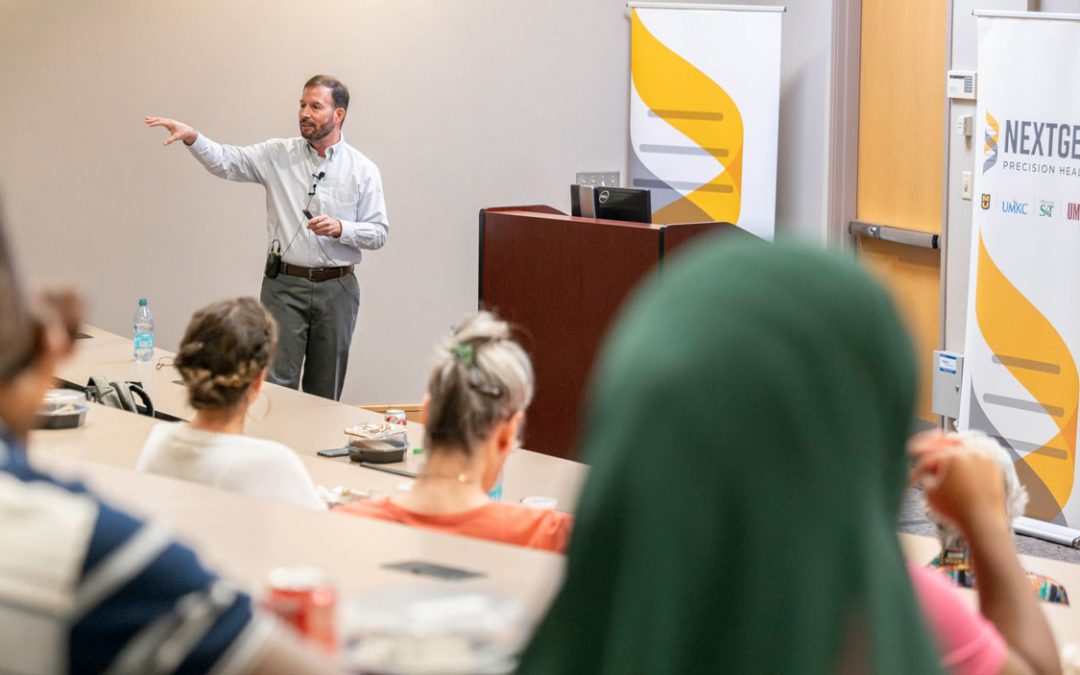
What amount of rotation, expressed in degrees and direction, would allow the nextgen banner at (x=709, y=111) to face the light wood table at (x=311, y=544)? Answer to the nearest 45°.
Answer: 0° — it already faces it

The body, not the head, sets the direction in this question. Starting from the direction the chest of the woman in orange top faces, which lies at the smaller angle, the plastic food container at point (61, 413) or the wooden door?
the wooden door

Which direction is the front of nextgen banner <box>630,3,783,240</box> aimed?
toward the camera

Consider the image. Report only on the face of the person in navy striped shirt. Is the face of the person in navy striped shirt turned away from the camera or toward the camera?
away from the camera

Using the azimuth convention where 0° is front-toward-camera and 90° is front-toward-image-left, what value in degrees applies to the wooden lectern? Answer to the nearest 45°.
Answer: approximately 45°

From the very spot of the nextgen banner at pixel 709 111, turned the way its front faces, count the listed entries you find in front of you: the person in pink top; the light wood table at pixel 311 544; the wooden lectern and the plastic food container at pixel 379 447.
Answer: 4

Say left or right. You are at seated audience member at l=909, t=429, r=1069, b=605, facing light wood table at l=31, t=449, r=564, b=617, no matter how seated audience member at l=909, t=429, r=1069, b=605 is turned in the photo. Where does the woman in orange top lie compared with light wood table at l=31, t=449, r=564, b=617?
right

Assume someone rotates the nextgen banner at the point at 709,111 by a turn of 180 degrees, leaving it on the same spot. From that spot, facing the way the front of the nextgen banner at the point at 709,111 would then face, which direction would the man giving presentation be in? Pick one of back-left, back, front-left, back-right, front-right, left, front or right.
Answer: back-left

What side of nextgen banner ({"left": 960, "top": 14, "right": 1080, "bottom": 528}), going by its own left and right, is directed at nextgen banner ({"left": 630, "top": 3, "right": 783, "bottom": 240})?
right

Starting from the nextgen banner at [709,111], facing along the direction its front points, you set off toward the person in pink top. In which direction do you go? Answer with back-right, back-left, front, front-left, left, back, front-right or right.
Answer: front

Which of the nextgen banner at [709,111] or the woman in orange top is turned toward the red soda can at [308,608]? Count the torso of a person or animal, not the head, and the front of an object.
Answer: the nextgen banner

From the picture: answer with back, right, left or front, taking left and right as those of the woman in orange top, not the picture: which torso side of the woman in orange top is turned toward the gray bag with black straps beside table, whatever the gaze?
left

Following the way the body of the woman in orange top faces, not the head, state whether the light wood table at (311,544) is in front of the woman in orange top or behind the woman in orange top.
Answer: behind

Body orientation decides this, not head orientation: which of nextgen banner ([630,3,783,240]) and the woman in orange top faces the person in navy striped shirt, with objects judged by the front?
the nextgen banner
